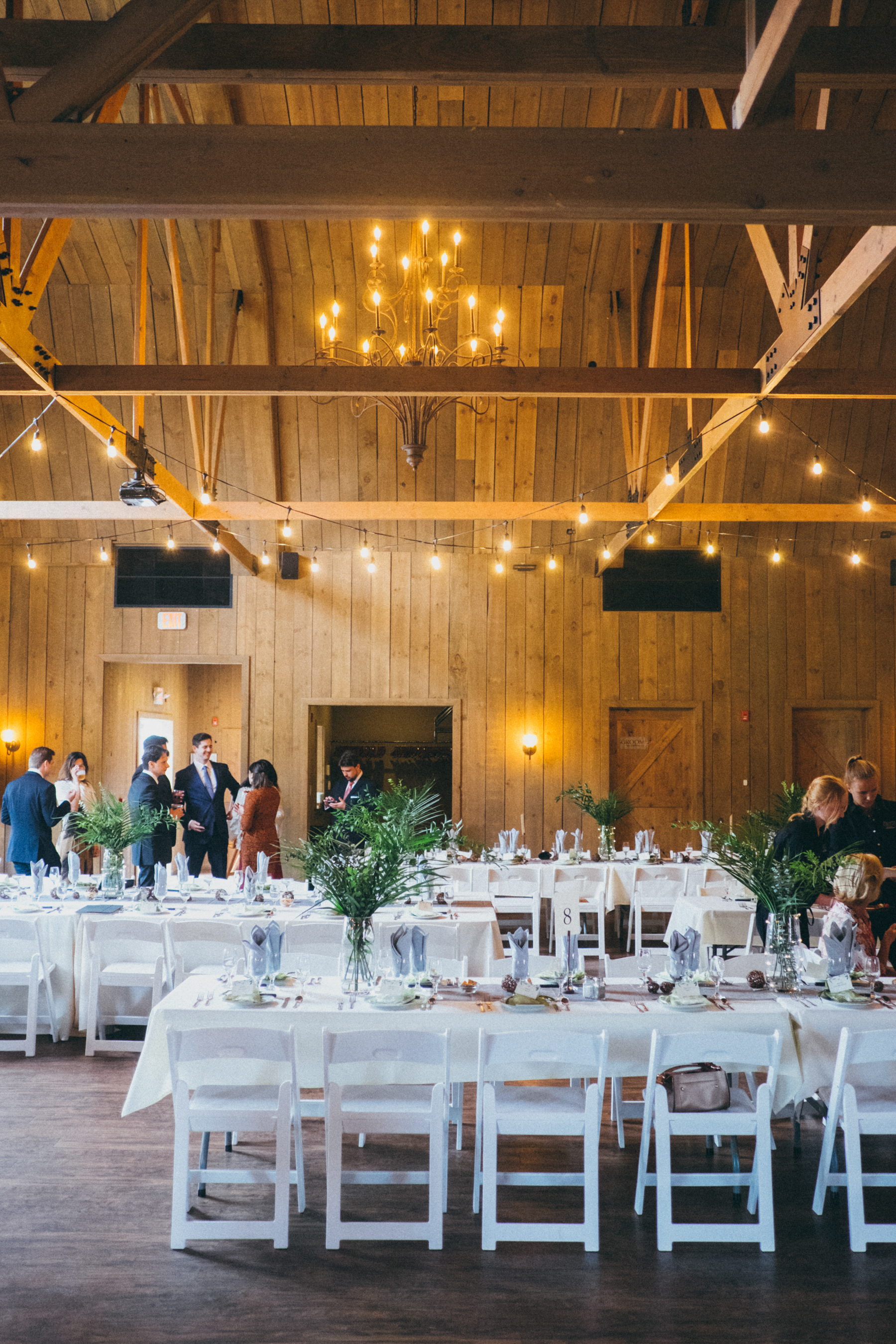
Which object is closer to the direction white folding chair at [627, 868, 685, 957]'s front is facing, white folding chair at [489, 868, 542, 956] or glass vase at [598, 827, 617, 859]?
the glass vase

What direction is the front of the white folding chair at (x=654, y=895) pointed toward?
away from the camera

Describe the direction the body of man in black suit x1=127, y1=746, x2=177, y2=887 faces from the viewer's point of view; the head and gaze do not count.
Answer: to the viewer's right

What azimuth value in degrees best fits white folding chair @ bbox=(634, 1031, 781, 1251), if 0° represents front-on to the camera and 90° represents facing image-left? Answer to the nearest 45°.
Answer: approximately 180°

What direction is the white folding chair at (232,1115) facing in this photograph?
away from the camera

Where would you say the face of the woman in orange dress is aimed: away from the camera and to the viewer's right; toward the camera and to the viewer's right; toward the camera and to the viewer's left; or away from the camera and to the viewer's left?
away from the camera and to the viewer's left

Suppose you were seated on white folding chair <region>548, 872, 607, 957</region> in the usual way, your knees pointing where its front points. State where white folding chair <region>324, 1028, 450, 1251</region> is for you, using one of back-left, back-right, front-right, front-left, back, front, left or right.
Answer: back

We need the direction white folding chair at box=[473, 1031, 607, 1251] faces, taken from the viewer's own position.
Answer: facing away from the viewer

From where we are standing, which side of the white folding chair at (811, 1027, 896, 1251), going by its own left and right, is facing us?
back

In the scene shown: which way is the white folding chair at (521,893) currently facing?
away from the camera

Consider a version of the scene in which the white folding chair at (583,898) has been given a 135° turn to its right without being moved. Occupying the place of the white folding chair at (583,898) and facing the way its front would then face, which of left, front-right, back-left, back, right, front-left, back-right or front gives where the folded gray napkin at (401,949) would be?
front-right

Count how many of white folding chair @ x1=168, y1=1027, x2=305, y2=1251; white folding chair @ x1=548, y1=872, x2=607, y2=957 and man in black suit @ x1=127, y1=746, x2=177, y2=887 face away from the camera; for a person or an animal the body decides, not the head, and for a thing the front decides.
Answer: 2

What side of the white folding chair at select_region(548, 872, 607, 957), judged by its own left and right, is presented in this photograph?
back
